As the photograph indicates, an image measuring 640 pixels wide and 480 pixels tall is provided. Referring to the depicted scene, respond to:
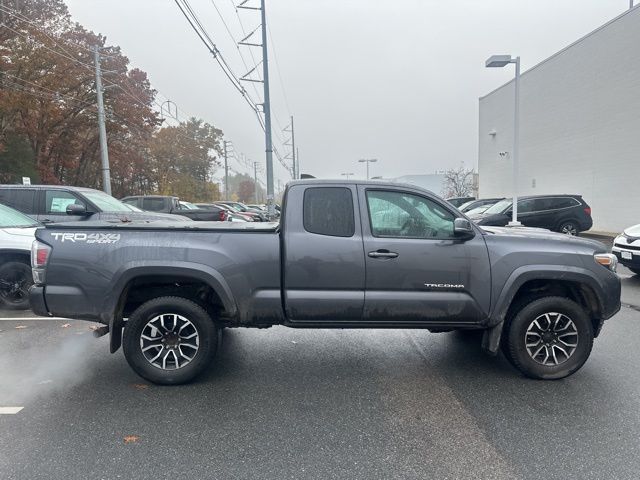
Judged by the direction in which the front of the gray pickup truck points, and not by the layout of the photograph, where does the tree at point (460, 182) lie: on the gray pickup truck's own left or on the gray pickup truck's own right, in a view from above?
on the gray pickup truck's own left

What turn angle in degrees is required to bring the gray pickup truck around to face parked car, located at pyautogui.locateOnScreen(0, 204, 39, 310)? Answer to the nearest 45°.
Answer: approximately 135° to its left

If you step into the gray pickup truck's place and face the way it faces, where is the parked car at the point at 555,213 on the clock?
The parked car is roughly at 10 o'clock from the gray pickup truck.

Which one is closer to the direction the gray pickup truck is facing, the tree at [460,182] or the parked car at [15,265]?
the tree

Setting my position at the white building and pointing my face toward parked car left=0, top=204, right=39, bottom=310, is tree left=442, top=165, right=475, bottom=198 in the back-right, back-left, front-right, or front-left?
back-right

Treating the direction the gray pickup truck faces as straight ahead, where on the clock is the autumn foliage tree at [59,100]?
The autumn foliage tree is roughly at 8 o'clock from the gray pickup truck.

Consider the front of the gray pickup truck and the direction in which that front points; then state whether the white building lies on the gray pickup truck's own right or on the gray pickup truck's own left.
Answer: on the gray pickup truck's own left

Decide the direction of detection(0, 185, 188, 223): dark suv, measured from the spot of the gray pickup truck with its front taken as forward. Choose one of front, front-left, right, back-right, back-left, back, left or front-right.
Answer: back-left

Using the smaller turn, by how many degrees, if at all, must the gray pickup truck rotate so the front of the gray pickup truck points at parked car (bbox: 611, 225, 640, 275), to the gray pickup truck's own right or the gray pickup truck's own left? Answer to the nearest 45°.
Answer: approximately 45° to the gray pickup truck's own left

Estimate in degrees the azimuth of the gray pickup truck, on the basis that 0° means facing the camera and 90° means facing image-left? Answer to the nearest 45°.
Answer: approximately 270°
